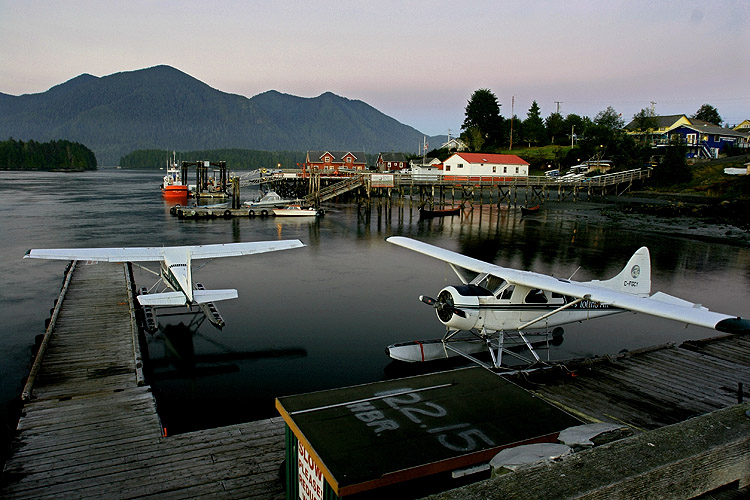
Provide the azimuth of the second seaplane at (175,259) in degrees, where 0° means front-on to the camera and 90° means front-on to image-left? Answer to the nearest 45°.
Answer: approximately 180°

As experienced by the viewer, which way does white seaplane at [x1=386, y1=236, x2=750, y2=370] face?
facing the viewer and to the left of the viewer

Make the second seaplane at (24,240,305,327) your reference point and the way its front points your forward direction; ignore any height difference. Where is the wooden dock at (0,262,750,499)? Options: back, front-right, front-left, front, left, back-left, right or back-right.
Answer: back

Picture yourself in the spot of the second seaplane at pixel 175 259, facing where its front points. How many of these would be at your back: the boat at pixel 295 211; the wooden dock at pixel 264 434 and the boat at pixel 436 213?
1

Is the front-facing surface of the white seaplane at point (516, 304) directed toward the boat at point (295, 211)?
no

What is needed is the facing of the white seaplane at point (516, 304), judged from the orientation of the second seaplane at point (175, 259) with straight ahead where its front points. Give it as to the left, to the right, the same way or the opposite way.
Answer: to the left

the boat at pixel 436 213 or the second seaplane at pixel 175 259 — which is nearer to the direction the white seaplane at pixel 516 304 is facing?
the second seaplane

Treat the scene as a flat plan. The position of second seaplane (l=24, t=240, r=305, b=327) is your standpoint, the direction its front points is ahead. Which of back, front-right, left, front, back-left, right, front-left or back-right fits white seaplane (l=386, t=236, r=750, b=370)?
back-right

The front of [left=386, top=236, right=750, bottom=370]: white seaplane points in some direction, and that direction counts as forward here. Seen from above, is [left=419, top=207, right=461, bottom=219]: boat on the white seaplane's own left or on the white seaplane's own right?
on the white seaplane's own right

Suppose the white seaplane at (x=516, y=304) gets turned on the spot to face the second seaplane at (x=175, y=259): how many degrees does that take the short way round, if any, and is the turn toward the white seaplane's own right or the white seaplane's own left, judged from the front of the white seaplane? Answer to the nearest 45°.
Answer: approximately 45° to the white seaplane's own right

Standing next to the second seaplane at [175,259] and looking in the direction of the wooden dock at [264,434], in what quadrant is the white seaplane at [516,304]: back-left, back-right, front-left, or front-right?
front-left

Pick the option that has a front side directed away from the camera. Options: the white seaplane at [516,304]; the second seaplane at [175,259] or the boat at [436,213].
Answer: the second seaplane
